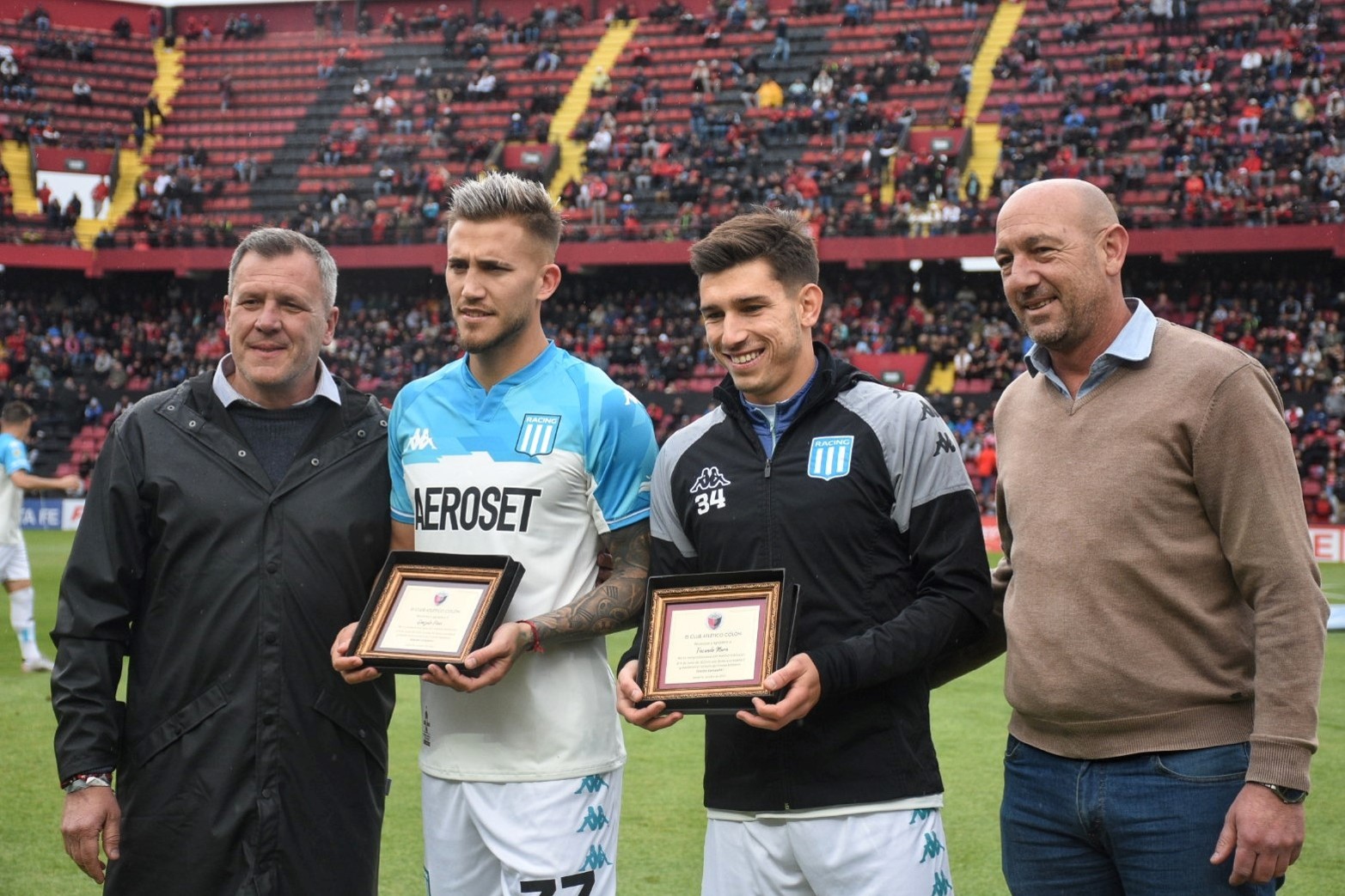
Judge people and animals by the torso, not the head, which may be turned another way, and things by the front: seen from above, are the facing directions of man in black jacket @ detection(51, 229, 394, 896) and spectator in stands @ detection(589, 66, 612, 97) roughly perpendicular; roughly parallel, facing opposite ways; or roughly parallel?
roughly parallel

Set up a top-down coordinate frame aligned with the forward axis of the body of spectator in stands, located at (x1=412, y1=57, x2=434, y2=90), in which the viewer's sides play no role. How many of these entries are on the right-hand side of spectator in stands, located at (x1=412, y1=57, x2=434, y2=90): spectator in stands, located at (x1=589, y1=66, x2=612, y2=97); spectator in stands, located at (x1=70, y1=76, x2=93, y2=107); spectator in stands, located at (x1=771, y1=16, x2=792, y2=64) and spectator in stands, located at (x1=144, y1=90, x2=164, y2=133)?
2

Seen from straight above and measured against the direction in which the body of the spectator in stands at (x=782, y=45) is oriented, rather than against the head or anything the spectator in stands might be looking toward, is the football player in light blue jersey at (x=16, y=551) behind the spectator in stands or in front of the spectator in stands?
in front

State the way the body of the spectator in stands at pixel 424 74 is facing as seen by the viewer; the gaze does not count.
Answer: toward the camera

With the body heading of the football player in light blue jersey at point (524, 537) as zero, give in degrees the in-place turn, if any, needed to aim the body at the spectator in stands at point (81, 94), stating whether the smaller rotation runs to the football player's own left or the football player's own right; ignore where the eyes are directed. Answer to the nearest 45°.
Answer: approximately 135° to the football player's own right

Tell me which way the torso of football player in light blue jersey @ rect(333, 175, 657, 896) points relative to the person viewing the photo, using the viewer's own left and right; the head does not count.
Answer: facing the viewer and to the left of the viewer

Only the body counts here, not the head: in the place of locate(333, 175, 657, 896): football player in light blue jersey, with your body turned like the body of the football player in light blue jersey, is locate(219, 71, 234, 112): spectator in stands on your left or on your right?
on your right

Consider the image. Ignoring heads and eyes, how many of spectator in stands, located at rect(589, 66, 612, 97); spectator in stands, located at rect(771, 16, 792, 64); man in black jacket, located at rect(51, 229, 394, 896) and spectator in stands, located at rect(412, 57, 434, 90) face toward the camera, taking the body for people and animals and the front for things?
4

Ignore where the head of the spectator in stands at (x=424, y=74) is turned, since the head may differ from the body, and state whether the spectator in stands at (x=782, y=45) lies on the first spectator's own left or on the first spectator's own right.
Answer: on the first spectator's own left

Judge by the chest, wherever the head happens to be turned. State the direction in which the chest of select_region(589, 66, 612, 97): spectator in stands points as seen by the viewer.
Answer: toward the camera

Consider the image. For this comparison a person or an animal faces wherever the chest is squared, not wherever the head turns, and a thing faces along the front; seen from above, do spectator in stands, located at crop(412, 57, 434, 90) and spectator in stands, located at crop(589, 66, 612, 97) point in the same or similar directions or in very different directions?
same or similar directions

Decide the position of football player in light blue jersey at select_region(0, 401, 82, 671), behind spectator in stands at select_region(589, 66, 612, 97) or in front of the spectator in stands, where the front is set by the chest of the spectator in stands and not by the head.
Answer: in front

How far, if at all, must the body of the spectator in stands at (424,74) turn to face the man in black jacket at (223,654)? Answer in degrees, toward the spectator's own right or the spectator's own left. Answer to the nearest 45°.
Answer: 0° — they already face them

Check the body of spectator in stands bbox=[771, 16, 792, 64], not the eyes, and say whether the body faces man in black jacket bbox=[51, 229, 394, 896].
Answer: yes

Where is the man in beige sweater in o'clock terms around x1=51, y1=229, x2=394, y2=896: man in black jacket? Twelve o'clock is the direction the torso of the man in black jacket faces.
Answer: The man in beige sweater is roughly at 10 o'clock from the man in black jacket.

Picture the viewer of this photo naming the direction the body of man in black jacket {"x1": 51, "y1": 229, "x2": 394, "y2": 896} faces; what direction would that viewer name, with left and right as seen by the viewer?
facing the viewer

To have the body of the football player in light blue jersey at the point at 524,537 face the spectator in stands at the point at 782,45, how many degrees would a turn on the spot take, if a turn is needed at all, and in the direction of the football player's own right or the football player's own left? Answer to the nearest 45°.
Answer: approximately 135° to the football player's own right

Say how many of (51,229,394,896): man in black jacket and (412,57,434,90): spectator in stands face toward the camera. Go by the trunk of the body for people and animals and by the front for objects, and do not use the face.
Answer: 2
